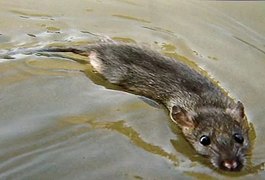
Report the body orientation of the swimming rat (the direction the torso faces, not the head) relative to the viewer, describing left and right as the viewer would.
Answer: facing the viewer and to the right of the viewer
